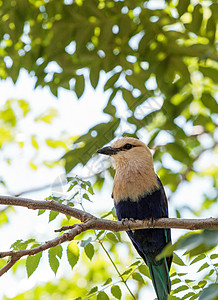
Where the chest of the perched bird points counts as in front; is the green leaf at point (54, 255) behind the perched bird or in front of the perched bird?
in front

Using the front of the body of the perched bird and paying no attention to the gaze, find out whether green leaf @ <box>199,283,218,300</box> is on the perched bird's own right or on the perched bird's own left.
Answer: on the perched bird's own left

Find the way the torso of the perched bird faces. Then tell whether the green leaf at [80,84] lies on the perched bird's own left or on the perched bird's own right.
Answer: on the perched bird's own right

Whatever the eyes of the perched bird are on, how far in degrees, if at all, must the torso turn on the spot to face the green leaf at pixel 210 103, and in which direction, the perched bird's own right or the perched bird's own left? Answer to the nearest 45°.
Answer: approximately 180°

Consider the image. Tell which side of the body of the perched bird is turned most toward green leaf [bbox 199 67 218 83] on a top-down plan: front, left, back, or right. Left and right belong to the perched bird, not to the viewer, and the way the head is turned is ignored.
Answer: back

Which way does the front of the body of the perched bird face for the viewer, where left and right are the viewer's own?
facing the viewer and to the left of the viewer

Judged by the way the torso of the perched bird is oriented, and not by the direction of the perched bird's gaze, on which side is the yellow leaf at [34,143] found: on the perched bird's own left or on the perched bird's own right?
on the perched bird's own right
